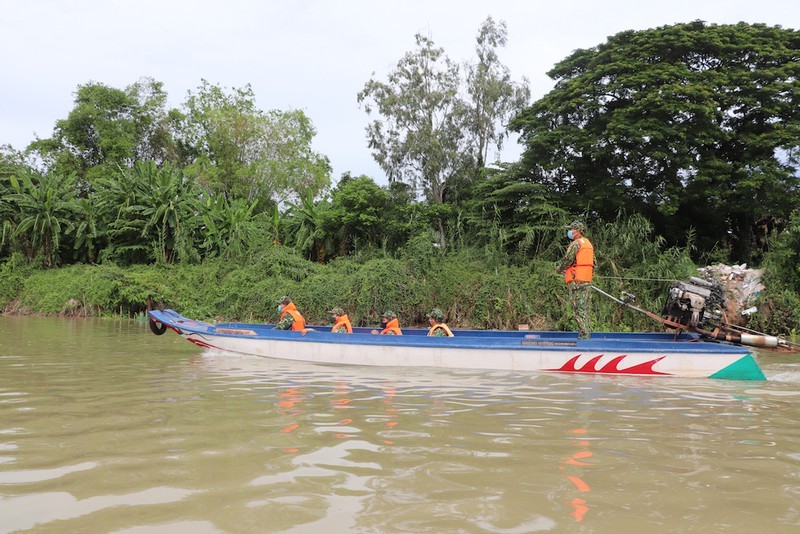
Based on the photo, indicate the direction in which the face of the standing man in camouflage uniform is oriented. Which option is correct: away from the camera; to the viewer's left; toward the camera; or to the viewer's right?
to the viewer's left

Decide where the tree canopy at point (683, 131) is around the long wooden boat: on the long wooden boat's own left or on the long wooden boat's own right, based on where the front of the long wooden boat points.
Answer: on the long wooden boat's own right

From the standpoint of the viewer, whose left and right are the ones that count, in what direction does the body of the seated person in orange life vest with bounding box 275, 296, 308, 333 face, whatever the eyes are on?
facing to the left of the viewer

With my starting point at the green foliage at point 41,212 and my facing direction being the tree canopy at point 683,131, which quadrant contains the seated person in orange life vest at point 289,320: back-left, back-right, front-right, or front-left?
front-right

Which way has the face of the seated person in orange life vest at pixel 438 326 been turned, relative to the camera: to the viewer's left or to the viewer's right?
to the viewer's left

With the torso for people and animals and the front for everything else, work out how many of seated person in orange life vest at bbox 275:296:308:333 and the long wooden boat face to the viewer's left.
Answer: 2

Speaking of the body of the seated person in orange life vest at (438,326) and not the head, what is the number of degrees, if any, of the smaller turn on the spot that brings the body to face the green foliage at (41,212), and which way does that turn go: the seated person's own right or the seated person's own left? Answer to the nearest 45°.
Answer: approximately 45° to the seated person's own right

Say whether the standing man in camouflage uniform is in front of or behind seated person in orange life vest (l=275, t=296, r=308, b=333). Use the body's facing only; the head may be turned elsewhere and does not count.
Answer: behind

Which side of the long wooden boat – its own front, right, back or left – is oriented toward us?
left

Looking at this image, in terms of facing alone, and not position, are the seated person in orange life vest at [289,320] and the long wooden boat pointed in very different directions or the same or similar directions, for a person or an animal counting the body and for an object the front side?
same or similar directions

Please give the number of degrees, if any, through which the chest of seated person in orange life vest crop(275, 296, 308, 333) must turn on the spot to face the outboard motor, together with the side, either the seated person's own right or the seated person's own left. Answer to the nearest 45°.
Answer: approximately 135° to the seated person's own left

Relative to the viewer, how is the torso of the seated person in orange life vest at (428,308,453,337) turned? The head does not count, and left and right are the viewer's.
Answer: facing to the left of the viewer

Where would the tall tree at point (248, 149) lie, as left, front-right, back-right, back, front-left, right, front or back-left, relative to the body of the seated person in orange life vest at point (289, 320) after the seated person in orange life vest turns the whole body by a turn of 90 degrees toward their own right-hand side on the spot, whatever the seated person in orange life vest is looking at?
front
